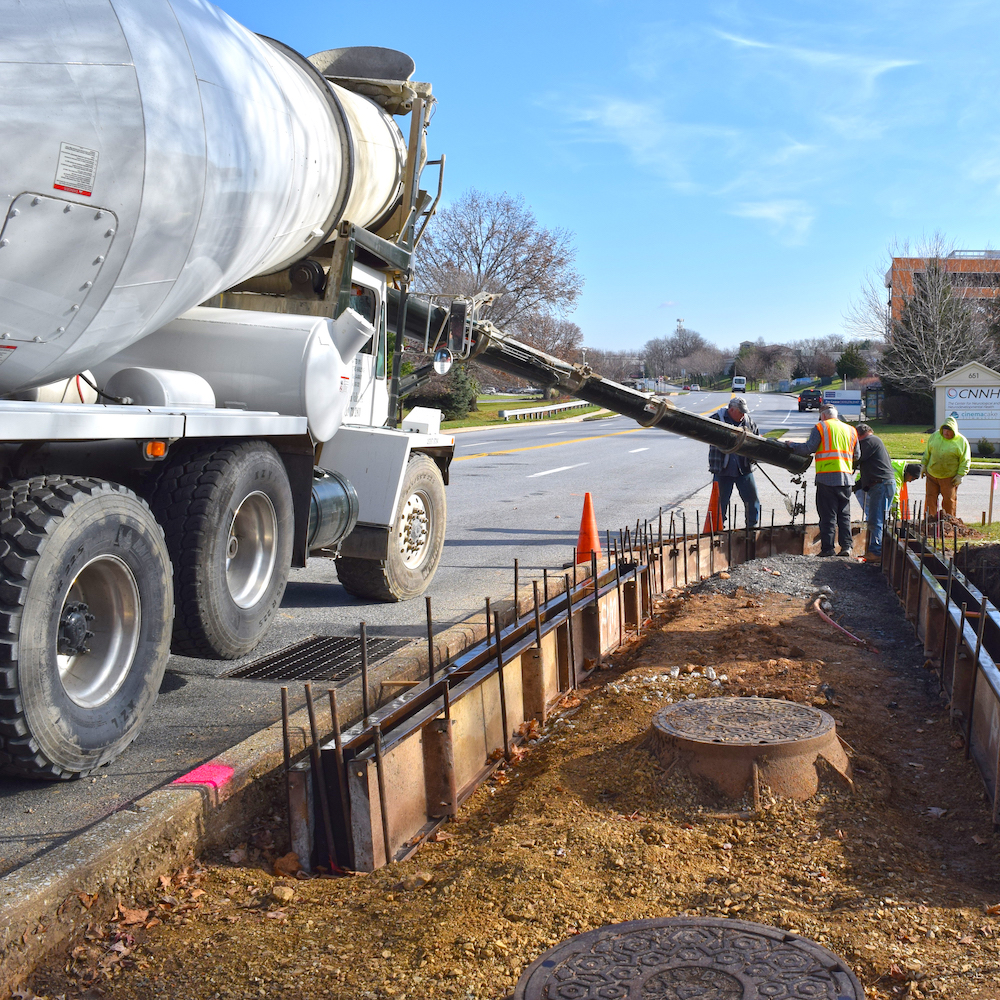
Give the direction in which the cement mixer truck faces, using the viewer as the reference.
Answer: facing away from the viewer and to the right of the viewer

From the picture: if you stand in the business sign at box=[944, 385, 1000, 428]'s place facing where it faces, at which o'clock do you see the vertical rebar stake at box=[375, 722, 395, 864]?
The vertical rebar stake is roughly at 12 o'clock from the business sign.

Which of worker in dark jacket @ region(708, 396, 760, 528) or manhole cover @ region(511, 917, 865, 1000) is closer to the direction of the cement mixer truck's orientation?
the worker in dark jacket

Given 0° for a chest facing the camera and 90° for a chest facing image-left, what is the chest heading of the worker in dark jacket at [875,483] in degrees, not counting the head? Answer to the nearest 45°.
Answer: approximately 135°

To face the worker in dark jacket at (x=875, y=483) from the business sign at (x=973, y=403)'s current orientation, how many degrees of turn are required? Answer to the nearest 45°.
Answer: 0° — it already faces them

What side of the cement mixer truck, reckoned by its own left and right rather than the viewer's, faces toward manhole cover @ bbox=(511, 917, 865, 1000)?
right

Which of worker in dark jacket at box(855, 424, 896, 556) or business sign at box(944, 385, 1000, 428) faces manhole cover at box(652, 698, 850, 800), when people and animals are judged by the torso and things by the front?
the business sign

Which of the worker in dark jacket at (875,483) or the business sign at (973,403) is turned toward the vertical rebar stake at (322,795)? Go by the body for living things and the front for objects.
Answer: the business sign

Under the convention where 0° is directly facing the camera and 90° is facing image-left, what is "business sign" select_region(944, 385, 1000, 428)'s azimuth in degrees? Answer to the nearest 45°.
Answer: approximately 0°

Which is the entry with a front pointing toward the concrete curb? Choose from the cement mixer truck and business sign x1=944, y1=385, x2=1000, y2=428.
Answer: the business sign

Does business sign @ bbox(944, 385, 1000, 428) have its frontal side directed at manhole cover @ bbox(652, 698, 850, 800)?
yes

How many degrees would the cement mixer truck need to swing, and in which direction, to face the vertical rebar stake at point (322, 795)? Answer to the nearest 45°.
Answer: approximately 90° to its right

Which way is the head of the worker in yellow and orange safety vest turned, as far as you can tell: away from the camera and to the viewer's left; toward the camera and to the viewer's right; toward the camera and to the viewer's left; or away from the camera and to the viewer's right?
away from the camera and to the viewer's left
